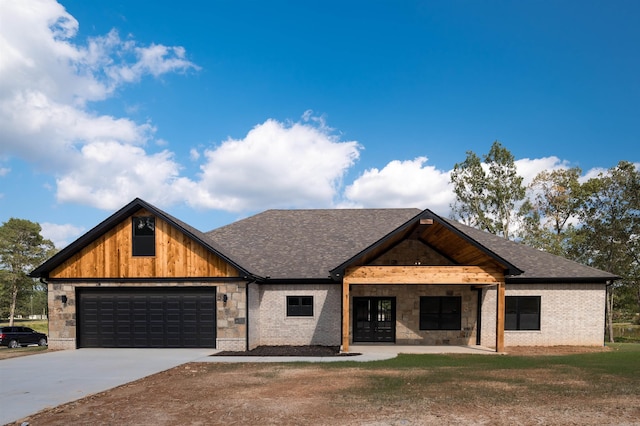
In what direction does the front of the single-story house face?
toward the camera

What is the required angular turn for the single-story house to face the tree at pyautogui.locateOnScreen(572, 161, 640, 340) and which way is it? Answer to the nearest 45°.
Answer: approximately 135° to its left

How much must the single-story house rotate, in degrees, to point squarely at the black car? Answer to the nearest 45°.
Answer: approximately 135° to its right
